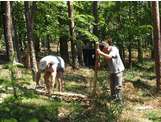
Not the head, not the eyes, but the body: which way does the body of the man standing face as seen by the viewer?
to the viewer's left
